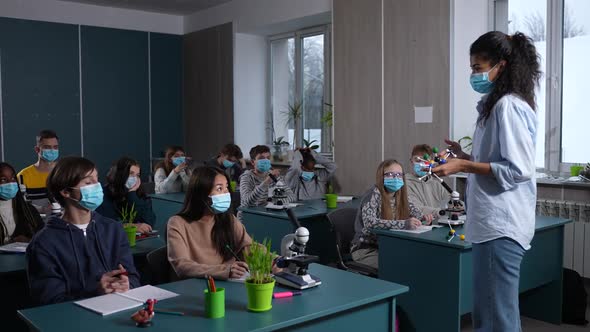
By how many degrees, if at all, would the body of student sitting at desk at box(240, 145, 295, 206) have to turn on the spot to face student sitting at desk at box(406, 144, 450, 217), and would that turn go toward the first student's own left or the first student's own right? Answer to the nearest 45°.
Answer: approximately 45° to the first student's own left

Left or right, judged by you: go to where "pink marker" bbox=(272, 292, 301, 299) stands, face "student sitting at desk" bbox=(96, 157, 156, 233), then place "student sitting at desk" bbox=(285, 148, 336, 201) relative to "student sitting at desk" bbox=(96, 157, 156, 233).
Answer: right

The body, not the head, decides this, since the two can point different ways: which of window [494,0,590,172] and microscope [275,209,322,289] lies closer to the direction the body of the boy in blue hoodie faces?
the microscope

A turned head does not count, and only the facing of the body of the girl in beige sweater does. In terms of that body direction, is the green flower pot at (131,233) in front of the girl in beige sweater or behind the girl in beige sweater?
behind

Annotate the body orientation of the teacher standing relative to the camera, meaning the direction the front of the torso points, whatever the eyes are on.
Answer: to the viewer's left

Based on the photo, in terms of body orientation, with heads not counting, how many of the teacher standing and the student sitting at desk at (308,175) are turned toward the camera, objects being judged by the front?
1

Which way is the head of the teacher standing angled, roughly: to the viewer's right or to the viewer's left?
to the viewer's left

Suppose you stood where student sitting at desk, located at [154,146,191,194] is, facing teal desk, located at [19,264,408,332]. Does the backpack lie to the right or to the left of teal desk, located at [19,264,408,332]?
left

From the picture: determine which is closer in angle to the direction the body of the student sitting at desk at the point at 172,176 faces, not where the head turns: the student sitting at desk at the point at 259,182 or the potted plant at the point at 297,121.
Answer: the student sitting at desk

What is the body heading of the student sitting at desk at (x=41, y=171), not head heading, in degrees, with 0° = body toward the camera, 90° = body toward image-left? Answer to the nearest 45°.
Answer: approximately 315°

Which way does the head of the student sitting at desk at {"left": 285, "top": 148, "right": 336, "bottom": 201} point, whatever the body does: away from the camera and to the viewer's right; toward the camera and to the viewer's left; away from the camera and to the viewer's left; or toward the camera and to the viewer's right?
toward the camera and to the viewer's right
